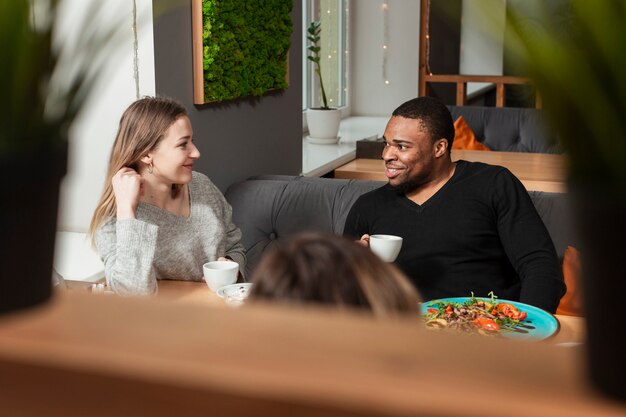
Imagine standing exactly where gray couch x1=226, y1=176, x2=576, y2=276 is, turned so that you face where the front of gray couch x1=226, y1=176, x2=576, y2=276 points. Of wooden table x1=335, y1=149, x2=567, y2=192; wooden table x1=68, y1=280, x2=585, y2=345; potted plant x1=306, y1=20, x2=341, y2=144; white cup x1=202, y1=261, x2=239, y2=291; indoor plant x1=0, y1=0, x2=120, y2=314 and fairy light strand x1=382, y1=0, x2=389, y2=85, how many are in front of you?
3

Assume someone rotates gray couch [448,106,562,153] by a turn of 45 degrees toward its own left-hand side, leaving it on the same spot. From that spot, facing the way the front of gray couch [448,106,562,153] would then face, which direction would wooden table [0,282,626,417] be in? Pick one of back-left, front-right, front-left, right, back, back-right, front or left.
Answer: front-right

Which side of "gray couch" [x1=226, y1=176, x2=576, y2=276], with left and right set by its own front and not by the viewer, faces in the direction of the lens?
front

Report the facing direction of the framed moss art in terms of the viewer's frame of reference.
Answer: facing the viewer and to the right of the viewer

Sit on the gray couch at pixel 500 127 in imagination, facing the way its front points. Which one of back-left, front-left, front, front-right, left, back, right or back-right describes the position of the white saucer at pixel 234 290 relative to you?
front

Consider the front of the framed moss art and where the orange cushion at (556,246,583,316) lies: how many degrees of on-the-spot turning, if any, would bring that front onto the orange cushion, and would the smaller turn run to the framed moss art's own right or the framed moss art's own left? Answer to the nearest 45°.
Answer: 0° — it already faces it

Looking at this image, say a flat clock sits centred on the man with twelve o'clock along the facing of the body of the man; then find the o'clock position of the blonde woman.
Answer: The blonde woman is roughly at 1 o'clock from the man.

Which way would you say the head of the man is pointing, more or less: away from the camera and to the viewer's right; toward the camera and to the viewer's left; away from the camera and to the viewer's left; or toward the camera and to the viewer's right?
toward the camera and to the viewer's left

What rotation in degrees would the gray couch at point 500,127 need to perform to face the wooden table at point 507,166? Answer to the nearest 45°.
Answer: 0° — it already faces it

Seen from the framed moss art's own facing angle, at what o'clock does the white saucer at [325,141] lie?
The white saucer is roughly at 8 o'clock from the framed moss art.

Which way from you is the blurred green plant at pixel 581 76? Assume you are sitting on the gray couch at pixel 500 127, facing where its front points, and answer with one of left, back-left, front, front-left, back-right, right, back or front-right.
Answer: front

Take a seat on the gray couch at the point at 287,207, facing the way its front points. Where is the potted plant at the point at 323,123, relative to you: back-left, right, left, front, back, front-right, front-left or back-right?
back

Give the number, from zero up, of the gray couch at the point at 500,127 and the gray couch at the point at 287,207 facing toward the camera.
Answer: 2

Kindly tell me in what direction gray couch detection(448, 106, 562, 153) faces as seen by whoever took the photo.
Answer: facing the viewer

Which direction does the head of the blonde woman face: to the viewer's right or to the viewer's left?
to the viewer's right

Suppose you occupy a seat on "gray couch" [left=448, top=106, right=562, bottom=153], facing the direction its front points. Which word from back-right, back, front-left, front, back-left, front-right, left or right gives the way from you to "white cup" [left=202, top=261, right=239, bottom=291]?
front

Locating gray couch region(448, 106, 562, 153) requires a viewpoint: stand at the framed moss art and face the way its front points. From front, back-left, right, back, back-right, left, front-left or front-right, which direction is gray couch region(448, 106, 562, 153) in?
left

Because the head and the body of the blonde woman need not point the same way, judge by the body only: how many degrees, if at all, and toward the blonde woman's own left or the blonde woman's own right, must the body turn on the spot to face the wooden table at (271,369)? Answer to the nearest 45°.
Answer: approximately 45° to the blonde woman's own right
